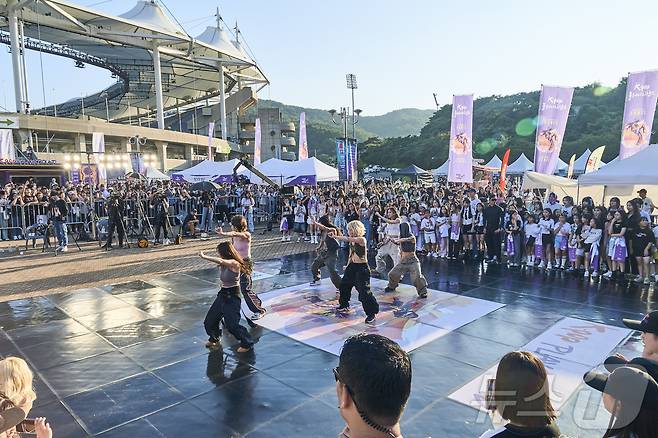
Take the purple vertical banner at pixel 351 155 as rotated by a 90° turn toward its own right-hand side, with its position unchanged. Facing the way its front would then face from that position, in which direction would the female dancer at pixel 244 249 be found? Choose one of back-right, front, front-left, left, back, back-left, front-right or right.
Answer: left

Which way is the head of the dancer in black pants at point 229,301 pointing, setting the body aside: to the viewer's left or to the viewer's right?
to the viewer's left

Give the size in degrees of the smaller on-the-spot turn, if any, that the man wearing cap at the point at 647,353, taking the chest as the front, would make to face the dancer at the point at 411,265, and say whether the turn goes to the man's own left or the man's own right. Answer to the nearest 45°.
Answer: approximately 45° to the man's own right

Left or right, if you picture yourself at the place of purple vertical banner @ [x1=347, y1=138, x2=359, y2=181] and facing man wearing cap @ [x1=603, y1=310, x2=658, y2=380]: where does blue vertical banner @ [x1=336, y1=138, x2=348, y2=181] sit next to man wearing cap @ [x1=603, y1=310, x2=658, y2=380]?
right

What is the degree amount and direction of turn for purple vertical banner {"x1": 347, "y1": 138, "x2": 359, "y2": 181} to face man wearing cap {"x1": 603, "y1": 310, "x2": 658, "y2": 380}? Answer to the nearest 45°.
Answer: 0° — it already faces them

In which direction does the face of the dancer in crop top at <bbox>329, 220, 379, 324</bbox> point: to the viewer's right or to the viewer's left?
to the viewer's left

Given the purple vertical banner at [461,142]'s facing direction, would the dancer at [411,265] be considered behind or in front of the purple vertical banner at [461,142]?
in front

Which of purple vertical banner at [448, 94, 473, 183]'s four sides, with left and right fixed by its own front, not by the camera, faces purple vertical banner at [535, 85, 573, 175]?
left

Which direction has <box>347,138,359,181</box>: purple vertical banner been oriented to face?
toward the camera

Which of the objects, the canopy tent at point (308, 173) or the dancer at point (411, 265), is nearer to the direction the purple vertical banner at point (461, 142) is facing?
the dancer

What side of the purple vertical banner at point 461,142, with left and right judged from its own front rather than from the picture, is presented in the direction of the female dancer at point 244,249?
front

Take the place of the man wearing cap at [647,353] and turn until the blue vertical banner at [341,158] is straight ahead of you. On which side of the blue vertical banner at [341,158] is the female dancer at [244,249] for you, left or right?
left

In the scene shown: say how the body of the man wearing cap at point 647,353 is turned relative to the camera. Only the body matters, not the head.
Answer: to the viewer's left

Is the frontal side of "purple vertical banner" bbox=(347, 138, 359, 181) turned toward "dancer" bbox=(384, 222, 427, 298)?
yes

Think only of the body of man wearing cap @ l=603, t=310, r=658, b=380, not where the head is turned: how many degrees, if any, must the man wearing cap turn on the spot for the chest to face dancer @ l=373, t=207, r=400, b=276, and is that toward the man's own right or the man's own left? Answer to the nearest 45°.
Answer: approximately 45° to the man's own right

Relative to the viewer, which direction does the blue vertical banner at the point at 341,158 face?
toward the camera

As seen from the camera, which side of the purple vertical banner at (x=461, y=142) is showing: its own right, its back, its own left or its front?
front

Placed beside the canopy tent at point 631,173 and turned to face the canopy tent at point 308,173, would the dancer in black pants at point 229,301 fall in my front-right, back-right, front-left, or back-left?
front-left

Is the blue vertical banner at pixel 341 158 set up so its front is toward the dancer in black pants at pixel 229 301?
yes

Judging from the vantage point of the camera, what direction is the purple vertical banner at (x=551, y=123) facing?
facing the viewer
